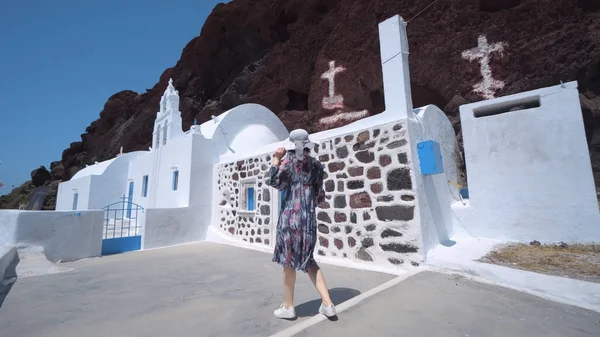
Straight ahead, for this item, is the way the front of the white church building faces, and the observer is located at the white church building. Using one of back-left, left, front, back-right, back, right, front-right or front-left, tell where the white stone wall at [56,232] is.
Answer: front-right

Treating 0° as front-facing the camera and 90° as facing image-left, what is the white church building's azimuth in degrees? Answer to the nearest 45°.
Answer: approximately 45°

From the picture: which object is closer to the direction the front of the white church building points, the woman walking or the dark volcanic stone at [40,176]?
the woman walking

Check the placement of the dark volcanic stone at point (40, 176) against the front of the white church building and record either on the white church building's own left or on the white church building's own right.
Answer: on the white church building's own right

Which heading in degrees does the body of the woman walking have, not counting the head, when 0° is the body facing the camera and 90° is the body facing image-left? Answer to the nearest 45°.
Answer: approximately 135°

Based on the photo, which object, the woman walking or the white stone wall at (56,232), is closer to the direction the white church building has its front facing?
the woman walking

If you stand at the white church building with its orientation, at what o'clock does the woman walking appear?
The woman walking is roughly at 12 o'clock from the white church building.

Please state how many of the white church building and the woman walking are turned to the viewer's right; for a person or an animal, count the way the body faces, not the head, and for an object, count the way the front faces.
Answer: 0
